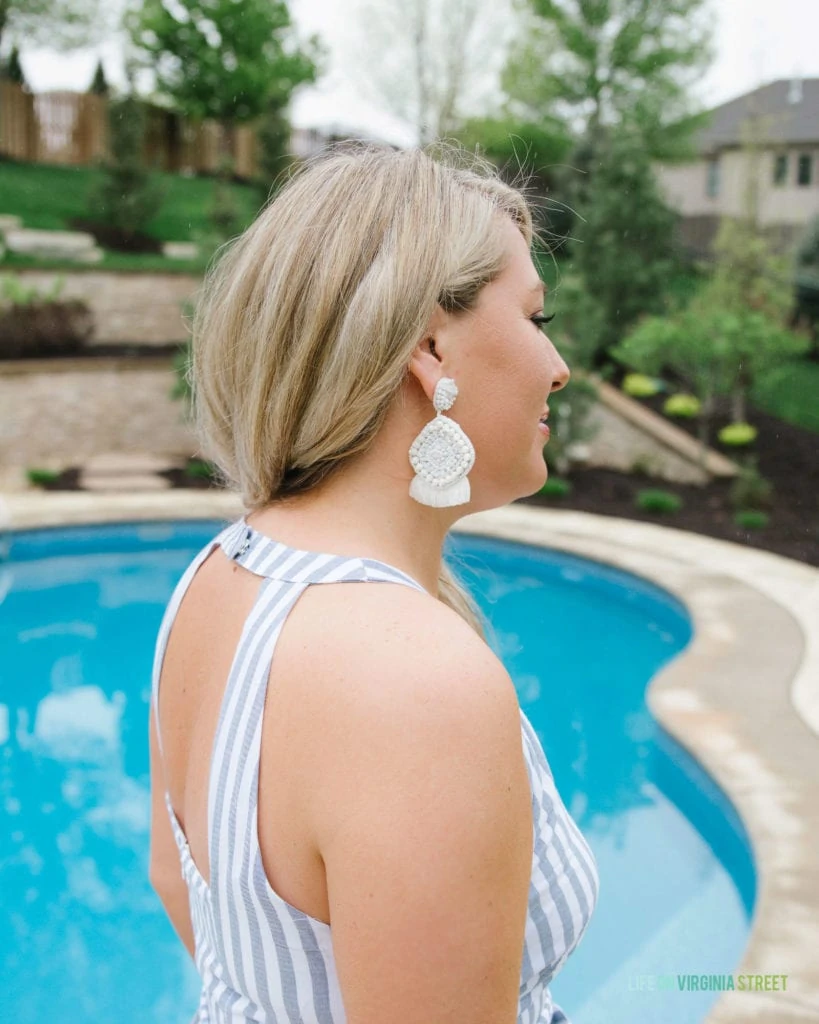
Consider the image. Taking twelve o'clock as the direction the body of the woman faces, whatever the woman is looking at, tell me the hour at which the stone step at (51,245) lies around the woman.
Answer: The stone step is roughly at 10 o'clock from the woman.

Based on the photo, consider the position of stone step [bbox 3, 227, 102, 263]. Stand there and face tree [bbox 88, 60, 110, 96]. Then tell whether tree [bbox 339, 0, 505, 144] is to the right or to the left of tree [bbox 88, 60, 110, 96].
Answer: right

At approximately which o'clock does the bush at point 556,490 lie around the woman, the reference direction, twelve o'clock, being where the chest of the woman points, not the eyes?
The bush is roughly at 11 o'clock from the woman.

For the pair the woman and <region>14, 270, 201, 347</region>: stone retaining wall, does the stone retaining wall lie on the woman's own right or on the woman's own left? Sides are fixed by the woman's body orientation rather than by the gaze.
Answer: on the woman's own left

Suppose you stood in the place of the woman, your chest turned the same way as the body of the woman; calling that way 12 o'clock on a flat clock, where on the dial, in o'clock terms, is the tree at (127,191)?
The tree is roughly at 10 o'clock from the woman.

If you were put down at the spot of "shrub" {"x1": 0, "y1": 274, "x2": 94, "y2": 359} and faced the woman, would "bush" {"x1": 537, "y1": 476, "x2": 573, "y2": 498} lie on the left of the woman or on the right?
left

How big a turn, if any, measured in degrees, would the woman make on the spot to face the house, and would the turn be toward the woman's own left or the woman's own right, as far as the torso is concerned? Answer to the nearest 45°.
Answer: approximately 45° to the woman's own left

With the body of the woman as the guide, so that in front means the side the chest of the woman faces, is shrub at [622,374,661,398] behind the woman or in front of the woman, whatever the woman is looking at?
in front

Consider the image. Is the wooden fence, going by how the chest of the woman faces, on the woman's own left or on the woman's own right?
on the woman's own left

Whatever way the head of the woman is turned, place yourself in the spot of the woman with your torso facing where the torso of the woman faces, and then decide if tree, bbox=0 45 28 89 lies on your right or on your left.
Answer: on your left

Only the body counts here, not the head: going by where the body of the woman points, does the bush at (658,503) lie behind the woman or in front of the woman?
in front

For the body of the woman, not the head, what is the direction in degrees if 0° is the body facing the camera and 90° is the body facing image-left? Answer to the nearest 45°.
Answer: approximately 225°

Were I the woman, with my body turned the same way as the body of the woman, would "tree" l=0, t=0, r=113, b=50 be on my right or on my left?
on my left

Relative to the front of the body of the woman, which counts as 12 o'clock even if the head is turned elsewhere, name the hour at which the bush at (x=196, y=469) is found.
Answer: The bush is roughly at 10 o'clock from the woman.
